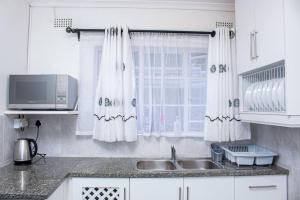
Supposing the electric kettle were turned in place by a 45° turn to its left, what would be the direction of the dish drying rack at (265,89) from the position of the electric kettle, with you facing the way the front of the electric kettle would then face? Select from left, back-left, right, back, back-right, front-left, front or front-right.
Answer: left

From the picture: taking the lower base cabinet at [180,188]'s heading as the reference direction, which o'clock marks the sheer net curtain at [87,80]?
The sheer net curtain is roughly at 4 o'clock from the lower base cabinet.

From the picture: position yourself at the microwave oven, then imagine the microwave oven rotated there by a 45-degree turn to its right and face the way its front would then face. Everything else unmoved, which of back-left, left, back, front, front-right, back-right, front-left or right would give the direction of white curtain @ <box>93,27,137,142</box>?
back-left

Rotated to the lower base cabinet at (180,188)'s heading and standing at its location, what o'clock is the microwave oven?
The microwave oven is roughly at 3 o'clock from the lower base cabinet.

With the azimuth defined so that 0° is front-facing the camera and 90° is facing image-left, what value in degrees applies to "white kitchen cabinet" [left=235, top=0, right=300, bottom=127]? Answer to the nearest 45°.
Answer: approximately 45°
